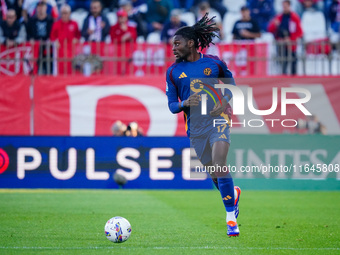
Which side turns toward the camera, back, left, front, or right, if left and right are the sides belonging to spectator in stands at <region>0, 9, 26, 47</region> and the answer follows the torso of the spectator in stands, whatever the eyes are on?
front

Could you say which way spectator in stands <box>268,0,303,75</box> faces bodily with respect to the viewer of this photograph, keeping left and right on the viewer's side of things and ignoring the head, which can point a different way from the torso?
facing the viewer

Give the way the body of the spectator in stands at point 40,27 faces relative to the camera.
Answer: toward the camera

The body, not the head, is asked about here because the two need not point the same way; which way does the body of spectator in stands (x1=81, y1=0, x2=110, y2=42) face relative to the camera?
toward the camera

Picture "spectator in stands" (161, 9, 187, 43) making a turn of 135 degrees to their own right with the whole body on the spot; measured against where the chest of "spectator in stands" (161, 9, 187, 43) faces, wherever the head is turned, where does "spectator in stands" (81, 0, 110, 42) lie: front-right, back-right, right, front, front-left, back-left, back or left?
front-left

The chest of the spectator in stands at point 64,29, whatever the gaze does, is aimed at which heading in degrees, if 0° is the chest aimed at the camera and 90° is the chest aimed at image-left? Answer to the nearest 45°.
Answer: approximately 0°

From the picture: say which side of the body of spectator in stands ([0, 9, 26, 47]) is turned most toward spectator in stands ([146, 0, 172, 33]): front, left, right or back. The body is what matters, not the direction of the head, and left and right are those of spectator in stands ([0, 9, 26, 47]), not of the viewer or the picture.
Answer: left

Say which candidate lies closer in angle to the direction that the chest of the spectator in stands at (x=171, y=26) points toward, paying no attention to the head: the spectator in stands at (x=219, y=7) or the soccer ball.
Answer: the soccer ball

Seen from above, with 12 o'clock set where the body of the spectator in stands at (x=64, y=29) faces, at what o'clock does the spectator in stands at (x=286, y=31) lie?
the spectator in stands at (x=286, y=31) is roughly at 9 o'clock from the spectator in stands at (x=64, y=29).

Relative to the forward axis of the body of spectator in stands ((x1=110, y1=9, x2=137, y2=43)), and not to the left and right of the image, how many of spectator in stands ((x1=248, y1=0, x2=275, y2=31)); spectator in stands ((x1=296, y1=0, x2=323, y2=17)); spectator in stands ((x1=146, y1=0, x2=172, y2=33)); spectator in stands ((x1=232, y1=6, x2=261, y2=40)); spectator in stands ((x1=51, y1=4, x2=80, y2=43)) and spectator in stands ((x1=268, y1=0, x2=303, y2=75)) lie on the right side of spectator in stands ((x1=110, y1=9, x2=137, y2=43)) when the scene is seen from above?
1

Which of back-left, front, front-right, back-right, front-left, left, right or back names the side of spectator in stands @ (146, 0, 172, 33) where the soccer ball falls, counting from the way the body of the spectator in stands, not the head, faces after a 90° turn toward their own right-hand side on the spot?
left

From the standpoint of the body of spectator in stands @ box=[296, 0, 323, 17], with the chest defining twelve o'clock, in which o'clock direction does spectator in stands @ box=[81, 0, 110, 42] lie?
spectator in stands @ box=[81, 0, 110, 42] is roughly at 2 o'clock from spectator in stands @ box=[296, 0, 323, 17].

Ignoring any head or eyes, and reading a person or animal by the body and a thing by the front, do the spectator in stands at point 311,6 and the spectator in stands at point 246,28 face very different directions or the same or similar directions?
same or similar directions

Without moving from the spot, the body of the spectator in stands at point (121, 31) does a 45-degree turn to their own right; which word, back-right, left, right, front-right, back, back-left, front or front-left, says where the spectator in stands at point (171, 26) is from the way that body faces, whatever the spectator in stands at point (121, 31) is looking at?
back-left

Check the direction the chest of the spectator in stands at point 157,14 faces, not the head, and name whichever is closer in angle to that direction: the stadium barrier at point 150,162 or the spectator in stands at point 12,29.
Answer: the stadium barrier
